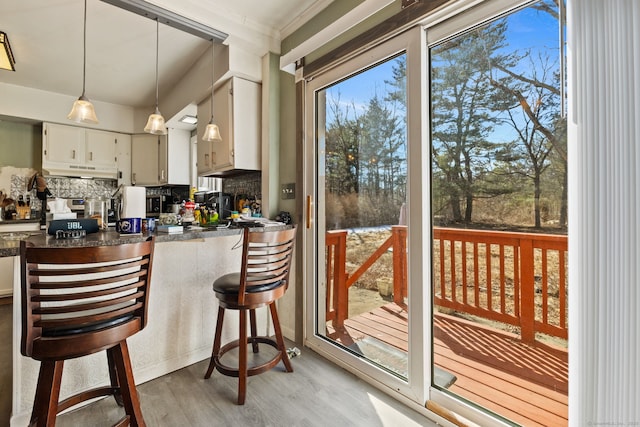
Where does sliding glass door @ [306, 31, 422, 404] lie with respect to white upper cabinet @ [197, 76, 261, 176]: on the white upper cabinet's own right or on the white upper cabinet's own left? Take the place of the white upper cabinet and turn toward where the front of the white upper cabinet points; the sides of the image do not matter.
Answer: on the white upper cabinet's own left

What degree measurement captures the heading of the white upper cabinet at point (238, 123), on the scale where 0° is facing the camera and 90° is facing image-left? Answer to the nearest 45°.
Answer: approximately 45°

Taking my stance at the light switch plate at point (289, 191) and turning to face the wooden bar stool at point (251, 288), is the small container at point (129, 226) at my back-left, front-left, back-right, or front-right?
front-right

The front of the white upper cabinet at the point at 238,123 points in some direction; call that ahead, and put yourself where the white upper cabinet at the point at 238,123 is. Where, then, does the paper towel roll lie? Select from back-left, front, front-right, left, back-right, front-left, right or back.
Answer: front

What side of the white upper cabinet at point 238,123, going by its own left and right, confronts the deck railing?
left

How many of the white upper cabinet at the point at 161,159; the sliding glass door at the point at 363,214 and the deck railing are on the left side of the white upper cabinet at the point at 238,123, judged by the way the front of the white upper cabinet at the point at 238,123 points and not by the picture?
2

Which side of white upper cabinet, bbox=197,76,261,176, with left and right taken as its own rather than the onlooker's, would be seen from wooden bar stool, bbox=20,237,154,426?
front

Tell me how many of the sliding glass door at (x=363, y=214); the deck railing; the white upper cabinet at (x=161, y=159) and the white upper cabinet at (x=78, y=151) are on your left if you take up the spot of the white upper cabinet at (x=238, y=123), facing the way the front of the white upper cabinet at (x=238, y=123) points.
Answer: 2

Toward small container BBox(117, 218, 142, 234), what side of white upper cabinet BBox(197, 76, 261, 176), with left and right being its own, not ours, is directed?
front

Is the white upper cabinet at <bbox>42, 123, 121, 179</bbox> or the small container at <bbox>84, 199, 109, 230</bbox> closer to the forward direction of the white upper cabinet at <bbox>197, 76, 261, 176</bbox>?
the small container

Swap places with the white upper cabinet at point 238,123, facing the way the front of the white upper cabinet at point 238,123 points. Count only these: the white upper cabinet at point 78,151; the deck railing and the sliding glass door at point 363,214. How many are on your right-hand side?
1
